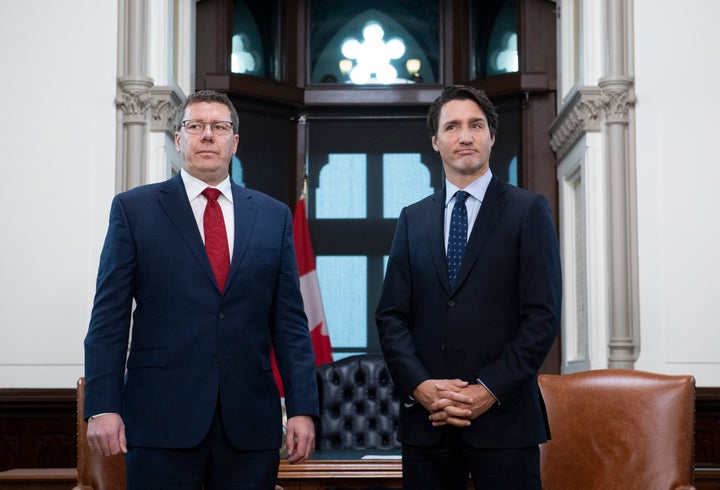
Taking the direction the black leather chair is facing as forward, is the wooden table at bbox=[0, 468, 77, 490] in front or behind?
in front

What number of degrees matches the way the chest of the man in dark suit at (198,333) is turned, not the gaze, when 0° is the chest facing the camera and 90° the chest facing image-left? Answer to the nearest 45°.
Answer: approximately 0°

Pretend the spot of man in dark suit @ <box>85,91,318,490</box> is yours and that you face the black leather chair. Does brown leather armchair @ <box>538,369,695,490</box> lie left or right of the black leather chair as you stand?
right

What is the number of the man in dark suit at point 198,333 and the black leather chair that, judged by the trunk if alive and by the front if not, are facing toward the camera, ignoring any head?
2

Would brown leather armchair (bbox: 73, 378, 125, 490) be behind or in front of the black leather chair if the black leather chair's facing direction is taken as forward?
in front

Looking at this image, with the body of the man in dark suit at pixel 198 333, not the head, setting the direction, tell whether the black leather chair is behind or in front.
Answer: behind

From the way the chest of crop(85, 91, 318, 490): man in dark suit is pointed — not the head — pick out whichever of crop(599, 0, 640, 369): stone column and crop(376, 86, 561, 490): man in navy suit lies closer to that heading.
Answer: the man in navy suit

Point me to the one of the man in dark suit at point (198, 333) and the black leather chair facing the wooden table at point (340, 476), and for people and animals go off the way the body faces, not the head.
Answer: the black leather chair

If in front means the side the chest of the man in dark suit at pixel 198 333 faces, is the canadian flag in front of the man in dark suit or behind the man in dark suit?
behind

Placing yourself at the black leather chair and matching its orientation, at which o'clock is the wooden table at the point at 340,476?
The wooden table is roughly at 12 o'clock from the black leather chair.
